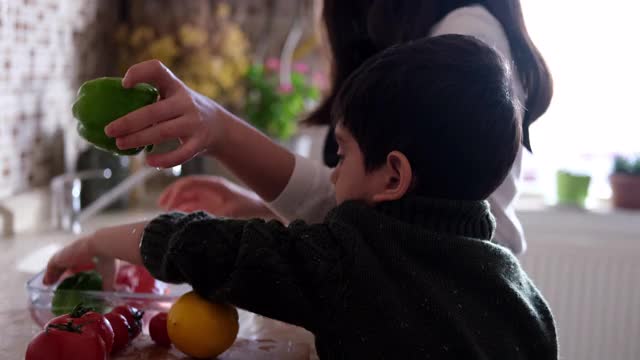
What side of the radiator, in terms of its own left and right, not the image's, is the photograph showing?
front

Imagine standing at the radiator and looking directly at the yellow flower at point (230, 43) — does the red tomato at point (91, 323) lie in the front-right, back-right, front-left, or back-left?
front-left

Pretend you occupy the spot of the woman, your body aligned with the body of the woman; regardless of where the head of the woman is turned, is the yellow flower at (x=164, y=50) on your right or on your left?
on your right

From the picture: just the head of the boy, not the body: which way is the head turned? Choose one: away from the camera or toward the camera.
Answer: away from the camera

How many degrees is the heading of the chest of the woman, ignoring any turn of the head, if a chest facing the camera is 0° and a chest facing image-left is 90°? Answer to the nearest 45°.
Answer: approximately 90°

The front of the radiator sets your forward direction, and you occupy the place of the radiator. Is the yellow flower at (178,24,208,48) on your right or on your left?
on your right

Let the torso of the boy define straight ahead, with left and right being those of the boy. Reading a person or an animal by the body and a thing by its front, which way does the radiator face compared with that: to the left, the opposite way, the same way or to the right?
to the left

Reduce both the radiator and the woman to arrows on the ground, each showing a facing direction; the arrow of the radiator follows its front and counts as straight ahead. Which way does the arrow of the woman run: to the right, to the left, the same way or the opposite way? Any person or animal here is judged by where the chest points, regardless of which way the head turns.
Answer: to the right

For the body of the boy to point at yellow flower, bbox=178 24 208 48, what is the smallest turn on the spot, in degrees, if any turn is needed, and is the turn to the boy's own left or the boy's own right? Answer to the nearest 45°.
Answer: approximately 45° to the boy's own right

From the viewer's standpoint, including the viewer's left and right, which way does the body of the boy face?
facing away from the viewer and to the left of the viewer

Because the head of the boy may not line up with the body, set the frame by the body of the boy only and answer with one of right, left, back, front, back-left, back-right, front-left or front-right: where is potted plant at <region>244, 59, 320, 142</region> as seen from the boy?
front-right

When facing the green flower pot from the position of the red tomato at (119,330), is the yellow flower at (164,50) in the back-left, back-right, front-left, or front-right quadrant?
front-left

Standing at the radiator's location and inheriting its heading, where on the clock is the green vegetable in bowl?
The green vegetable in bowl is roughly at 1 o'clock from the radiator.

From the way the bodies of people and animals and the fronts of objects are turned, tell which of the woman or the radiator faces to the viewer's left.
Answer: the woman
